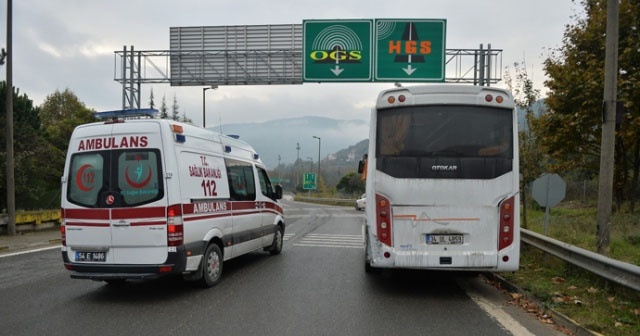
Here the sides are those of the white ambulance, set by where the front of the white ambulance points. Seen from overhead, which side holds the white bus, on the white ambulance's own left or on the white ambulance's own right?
on the white ambulance's own right

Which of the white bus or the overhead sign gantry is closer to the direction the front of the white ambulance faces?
the overhead sign gantry

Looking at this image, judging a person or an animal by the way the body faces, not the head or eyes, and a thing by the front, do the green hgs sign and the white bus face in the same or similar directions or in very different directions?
very different directions

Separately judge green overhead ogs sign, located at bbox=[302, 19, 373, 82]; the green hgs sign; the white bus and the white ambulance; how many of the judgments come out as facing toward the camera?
2

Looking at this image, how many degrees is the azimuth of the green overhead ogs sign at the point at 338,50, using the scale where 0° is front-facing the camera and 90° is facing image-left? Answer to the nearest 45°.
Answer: approximately 0°

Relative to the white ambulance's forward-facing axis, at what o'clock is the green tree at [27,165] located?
The green tree is roughly at 10 o'clock from the white ambulance.

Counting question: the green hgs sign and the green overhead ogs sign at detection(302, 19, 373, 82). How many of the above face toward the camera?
2

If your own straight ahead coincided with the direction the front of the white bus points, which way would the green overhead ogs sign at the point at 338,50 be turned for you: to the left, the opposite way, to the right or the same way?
the opposite way

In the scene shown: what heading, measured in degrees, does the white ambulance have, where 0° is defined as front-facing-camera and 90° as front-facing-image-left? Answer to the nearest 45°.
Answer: approximately 225°

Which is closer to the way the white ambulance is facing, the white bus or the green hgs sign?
the green hgs sign

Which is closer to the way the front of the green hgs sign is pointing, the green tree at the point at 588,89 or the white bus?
the white bus

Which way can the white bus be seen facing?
away from the camera
